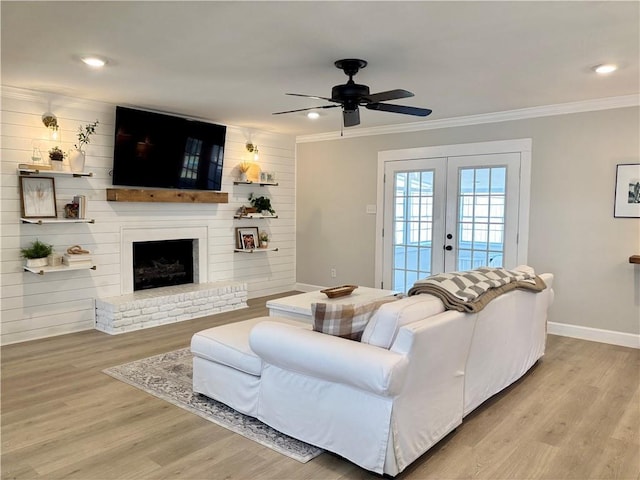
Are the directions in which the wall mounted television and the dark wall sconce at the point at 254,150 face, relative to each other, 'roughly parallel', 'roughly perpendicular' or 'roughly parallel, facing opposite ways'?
roughly parallel

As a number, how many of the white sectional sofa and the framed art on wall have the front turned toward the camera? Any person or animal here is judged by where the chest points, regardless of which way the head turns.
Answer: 1

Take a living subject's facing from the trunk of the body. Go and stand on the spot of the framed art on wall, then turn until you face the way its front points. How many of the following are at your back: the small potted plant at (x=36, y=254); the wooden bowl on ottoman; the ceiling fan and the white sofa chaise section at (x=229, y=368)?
0

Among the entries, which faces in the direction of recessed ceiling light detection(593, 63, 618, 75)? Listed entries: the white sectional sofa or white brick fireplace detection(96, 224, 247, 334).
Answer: the white brick fireplace

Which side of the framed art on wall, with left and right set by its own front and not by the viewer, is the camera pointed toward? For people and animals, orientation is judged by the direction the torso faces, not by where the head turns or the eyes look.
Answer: front

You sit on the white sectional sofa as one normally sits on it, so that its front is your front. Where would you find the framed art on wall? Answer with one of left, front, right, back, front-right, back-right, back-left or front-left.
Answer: right

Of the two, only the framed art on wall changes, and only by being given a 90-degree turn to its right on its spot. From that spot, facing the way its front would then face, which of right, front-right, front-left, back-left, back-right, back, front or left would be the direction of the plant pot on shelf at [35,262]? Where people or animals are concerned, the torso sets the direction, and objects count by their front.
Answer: front-left

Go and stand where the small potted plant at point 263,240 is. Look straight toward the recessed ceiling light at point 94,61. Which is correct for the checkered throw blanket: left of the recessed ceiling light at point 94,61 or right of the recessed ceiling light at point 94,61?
left

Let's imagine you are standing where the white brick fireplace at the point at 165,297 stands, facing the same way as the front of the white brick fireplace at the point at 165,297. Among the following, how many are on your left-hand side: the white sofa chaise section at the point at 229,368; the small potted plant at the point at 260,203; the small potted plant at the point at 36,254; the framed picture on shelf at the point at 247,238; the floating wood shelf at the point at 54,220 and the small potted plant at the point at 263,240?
3

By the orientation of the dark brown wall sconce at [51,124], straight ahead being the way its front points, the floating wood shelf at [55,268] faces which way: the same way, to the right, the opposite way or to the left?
the same way

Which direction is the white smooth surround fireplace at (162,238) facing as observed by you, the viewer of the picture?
facing the viewer and to the right of the viewer

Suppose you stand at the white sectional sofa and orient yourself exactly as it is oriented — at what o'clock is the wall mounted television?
The wall mounted television is roughly at 12 o'clock from the white sectional sofa.

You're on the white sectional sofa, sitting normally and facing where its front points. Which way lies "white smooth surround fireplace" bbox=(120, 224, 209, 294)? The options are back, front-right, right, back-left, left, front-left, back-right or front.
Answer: front

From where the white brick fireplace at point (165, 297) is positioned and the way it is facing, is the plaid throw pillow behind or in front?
in front

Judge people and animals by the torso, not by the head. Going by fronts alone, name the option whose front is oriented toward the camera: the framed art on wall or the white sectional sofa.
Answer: the framed art on wall

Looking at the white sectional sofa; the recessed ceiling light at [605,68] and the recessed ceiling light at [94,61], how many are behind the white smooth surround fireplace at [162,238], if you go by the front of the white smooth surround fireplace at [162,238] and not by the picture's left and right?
0

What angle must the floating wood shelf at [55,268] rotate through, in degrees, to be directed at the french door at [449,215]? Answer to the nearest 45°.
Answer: approximately 45° to its left

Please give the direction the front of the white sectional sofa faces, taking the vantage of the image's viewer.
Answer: facing away from the viewer and to the left of the viewer
